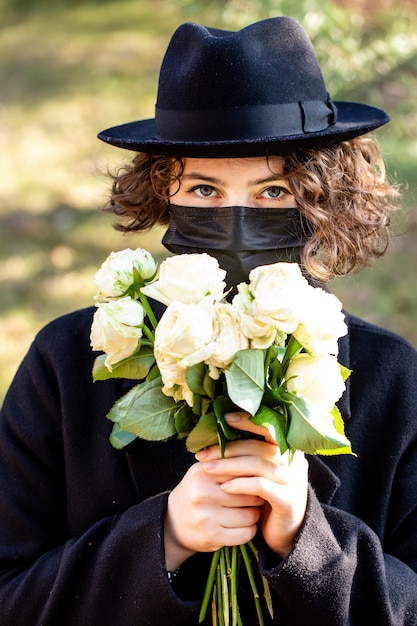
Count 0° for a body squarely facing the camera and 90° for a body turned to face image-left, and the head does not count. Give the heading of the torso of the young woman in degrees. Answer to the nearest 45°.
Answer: approximately 0°
